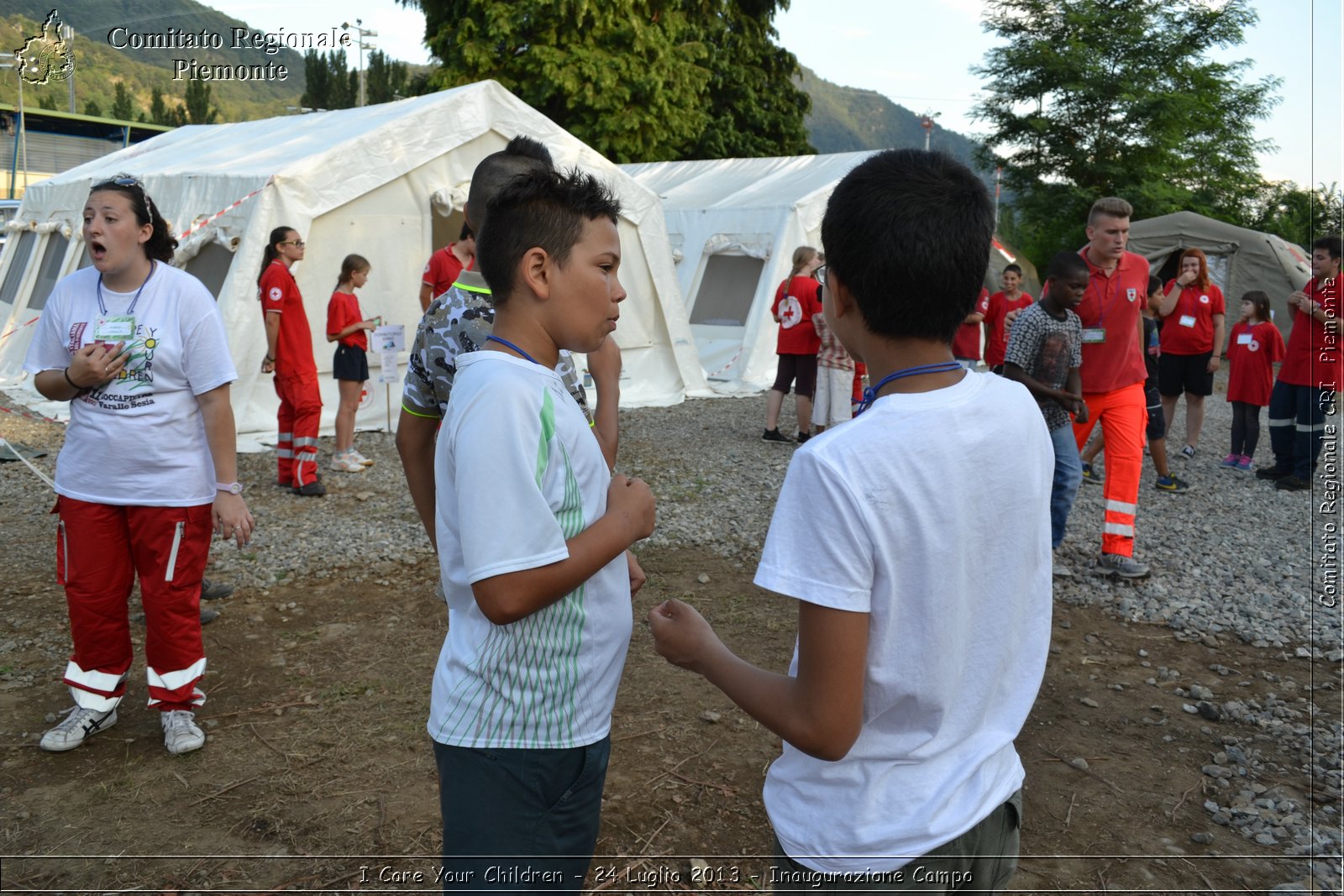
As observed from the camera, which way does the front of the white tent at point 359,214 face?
facing the viewer and to the right of the viewer

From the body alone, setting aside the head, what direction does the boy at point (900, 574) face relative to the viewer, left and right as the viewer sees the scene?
facing away from the viewer and to the left of the viewer

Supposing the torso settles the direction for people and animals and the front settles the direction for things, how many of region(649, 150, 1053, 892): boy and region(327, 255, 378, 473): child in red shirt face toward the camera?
0

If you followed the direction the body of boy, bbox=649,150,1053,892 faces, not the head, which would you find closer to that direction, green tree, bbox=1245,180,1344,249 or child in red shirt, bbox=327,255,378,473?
the child in red shirt

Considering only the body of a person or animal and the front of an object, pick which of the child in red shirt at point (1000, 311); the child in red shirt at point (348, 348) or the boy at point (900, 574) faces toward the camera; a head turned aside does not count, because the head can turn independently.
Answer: the child in red shirt at point (1000, 311)

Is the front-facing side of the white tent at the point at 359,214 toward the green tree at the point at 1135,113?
no

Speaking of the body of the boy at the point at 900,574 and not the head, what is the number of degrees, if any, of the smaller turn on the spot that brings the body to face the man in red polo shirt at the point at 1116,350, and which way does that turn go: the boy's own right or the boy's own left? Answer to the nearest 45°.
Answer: approximately 45° to the boy's own right

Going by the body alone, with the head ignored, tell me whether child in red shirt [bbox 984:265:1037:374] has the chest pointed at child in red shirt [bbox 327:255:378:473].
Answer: no

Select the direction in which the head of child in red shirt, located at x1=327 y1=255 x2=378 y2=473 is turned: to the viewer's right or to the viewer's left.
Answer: to the viewer's right

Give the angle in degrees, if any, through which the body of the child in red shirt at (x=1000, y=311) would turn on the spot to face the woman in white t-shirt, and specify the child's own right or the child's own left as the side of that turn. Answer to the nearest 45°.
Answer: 0° — they already face them

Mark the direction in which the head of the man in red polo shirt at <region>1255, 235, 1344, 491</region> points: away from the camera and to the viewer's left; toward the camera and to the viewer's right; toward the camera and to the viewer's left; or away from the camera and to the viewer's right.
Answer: toward the camera and to the viewer's left

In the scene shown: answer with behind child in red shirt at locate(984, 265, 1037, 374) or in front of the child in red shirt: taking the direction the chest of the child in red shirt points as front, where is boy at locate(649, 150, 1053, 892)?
in front

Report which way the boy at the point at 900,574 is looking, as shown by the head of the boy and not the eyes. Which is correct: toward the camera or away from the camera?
away from the camera

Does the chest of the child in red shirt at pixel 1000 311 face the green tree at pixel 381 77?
no

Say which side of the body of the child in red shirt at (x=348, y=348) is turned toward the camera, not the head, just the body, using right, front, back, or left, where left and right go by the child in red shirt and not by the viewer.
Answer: right

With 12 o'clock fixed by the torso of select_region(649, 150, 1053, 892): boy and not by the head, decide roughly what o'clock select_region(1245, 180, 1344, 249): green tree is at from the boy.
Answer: The green tree is roughly at 2 o'clock from the boy.

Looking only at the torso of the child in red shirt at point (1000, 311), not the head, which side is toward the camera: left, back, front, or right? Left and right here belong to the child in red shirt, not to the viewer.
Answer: front
